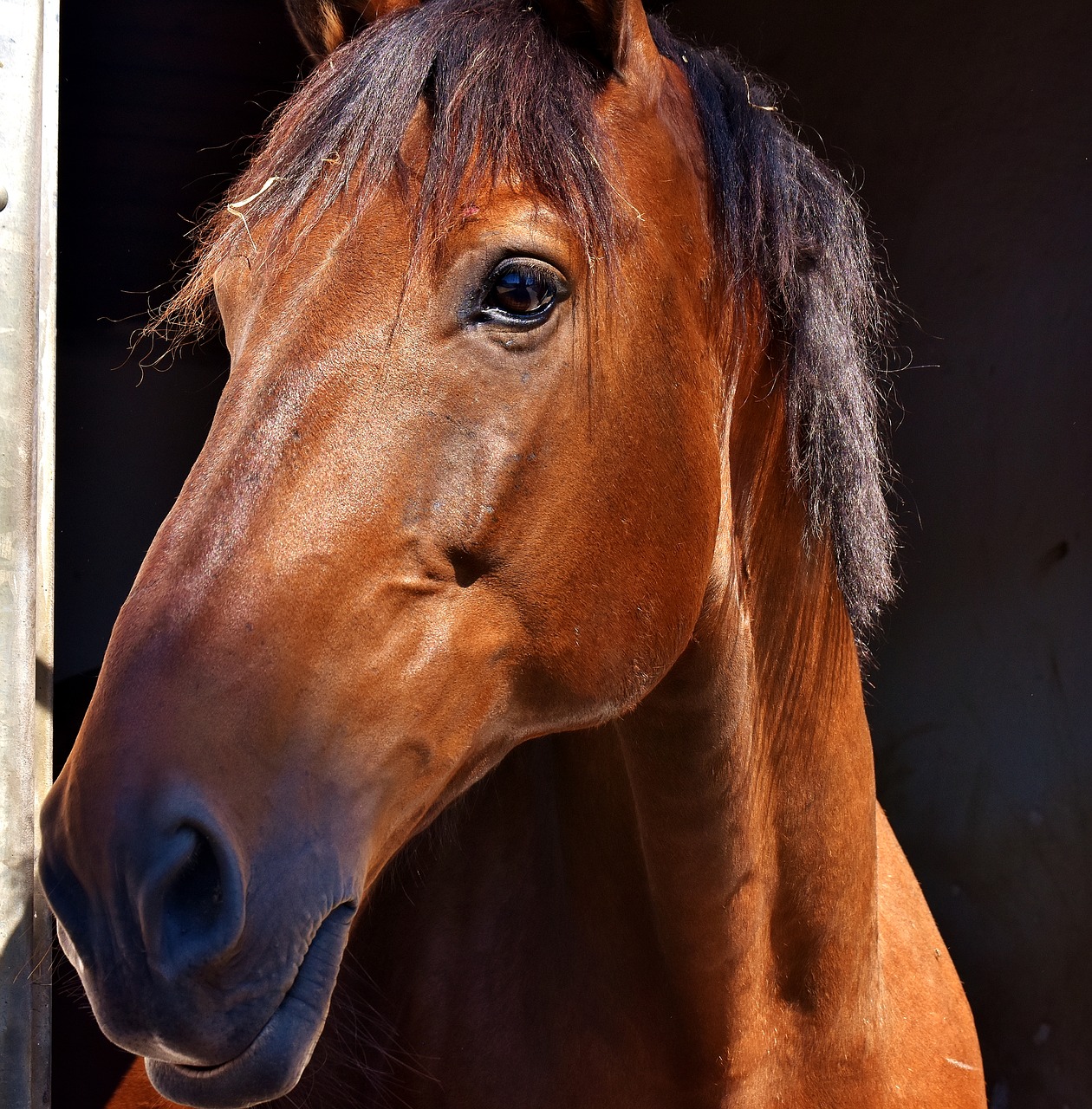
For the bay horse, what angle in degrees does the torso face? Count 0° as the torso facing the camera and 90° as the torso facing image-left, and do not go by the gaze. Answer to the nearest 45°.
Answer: approximately 45°

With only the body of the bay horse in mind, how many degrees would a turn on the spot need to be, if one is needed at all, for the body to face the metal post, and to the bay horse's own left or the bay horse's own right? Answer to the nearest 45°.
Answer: approximately 90° to the bay horse's own right
